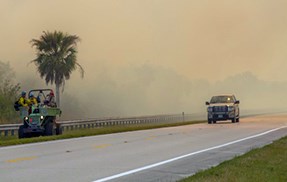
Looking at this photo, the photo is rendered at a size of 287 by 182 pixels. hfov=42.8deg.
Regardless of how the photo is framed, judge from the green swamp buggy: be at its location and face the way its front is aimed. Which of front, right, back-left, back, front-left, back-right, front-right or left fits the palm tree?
back-right

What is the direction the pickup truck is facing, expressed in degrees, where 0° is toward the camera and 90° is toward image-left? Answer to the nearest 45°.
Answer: approximately 0°
